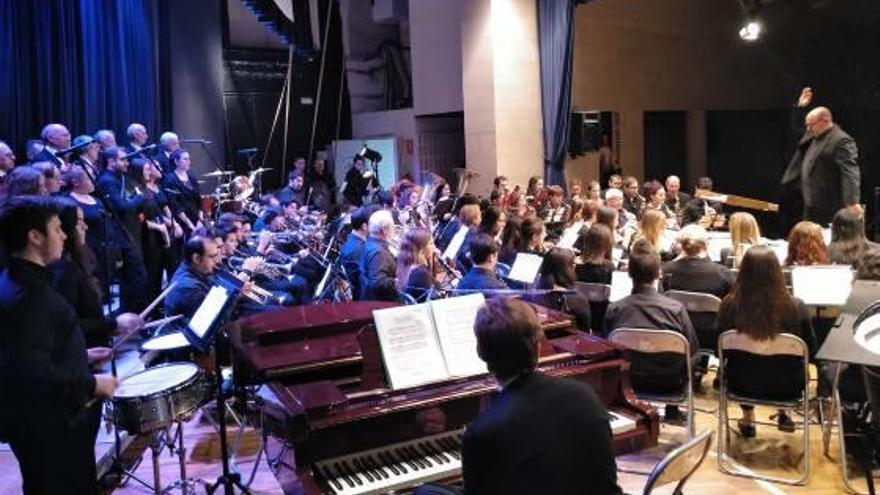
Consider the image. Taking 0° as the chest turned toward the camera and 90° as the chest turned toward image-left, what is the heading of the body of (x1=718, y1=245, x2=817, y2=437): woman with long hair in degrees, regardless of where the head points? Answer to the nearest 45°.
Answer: approximately 180°

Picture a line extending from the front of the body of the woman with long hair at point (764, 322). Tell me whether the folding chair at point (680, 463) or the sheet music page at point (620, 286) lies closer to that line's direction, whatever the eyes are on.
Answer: the sheet music page

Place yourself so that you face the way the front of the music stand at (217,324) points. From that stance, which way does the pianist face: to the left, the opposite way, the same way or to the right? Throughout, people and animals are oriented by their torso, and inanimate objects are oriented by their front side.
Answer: to the right

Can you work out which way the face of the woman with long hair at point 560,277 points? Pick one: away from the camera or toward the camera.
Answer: away from the camera

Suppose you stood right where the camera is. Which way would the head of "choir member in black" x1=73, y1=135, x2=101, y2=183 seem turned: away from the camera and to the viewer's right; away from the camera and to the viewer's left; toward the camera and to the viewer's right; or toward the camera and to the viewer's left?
toward the camera and to the viewer's right

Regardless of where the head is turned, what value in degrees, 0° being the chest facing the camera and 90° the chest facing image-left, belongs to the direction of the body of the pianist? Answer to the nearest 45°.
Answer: approximately 135°

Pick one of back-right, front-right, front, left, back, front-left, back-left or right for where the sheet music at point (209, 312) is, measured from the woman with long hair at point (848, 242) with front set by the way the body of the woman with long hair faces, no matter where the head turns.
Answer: back-left

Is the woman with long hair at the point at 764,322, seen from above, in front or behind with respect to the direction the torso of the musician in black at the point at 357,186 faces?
in front

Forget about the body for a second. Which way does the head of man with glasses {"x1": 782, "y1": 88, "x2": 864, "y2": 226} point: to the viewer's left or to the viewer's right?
to the viewer's left

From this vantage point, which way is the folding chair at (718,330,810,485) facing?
away from the camera

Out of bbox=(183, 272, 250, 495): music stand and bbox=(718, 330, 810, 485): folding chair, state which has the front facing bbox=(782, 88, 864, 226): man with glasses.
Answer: the folding chair
